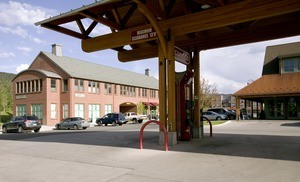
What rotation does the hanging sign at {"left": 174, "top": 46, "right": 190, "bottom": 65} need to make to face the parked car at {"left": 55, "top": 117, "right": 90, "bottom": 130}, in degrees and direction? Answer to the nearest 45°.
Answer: approximately 180°

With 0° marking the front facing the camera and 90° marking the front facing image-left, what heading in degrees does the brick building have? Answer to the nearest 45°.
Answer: approximately 315°

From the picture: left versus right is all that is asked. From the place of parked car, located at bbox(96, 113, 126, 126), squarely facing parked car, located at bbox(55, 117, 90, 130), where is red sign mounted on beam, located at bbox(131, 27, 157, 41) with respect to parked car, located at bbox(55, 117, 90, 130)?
left

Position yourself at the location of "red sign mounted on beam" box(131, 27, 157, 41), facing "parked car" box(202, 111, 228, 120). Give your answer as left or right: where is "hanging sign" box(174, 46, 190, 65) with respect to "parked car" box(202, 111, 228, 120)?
right

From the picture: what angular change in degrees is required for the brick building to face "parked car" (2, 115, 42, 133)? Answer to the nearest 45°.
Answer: approximately 45° to its right

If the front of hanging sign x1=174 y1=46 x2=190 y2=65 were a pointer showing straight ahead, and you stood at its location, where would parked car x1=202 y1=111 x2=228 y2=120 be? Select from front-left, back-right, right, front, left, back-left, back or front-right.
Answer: back-left

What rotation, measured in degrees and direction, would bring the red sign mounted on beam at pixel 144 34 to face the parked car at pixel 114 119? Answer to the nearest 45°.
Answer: approximately 135° to its right

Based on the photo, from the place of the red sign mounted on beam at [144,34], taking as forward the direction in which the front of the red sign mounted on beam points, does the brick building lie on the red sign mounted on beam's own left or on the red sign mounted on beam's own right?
on the red sign mounted on beam's own right

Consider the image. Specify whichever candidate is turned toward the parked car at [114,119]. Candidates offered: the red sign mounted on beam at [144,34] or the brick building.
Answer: the brick building

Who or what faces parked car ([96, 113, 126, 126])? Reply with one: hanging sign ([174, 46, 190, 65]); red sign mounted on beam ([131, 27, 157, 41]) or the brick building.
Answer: the brick building
